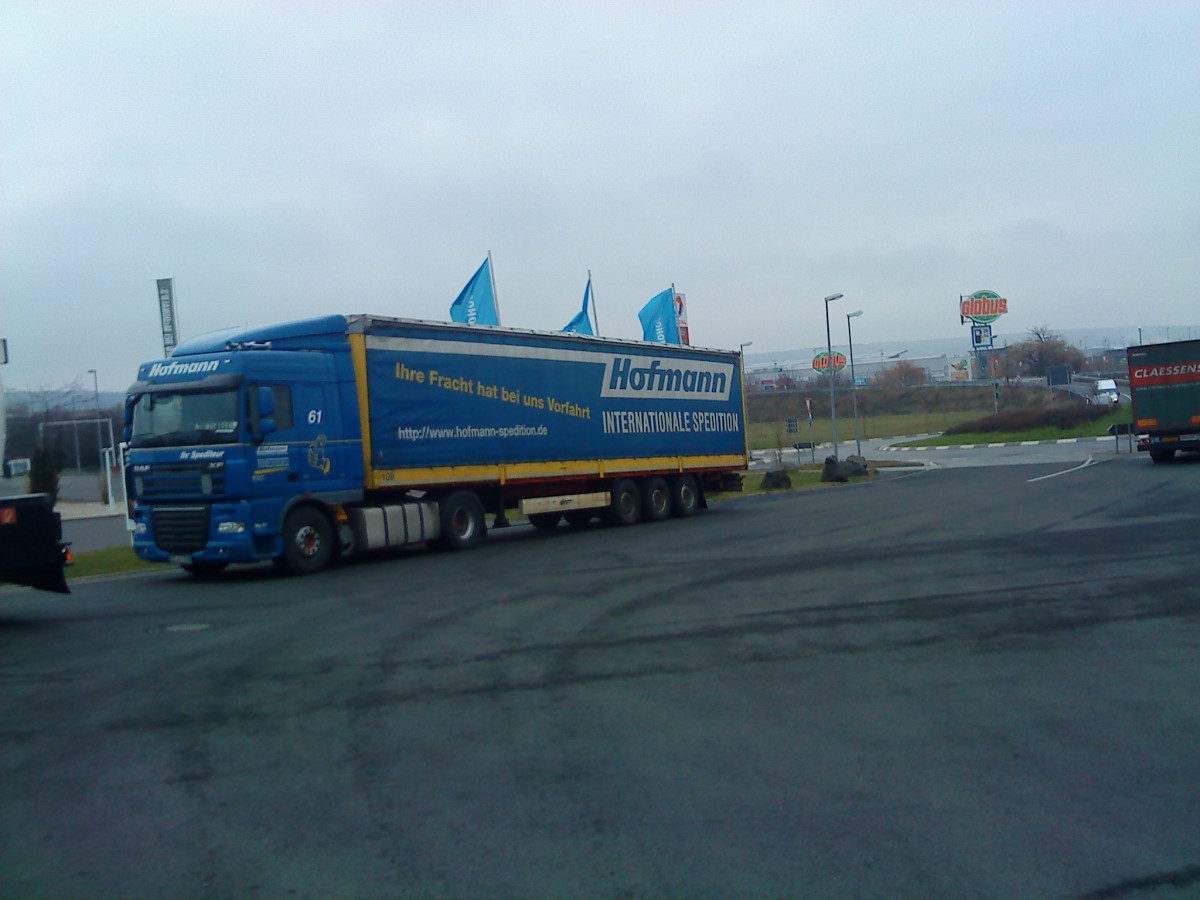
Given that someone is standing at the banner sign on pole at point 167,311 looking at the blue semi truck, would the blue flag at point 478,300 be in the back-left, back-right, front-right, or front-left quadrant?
front-left

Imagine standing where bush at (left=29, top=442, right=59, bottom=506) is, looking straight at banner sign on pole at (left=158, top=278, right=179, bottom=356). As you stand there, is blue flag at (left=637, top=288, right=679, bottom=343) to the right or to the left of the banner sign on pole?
right

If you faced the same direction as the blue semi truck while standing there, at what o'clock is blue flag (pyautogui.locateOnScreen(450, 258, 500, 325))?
The blue flag is roughly at 5 o'clock from the blue semi truck.

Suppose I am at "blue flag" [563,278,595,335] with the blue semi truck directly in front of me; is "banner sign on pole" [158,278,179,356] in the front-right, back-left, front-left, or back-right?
front-right

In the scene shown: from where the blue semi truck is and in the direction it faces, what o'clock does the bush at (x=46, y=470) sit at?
The bush is roughly at 2 o'clock from the blue semi truck.

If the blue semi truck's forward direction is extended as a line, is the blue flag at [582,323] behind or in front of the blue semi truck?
behind

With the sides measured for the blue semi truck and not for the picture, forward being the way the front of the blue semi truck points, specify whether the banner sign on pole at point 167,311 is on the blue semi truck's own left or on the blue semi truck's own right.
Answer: on the blue semi truck's own right

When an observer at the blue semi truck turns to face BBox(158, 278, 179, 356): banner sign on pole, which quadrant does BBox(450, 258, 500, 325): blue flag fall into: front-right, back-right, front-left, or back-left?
front-right

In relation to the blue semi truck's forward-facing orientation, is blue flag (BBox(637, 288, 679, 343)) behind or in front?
behind

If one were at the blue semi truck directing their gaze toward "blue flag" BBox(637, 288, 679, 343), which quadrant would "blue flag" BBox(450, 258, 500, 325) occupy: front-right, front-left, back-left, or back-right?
front-left

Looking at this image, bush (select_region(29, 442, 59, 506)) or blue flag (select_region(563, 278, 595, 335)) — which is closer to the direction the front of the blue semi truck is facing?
the bush

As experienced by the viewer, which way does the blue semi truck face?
facing the viewer and to the left of the viewer
